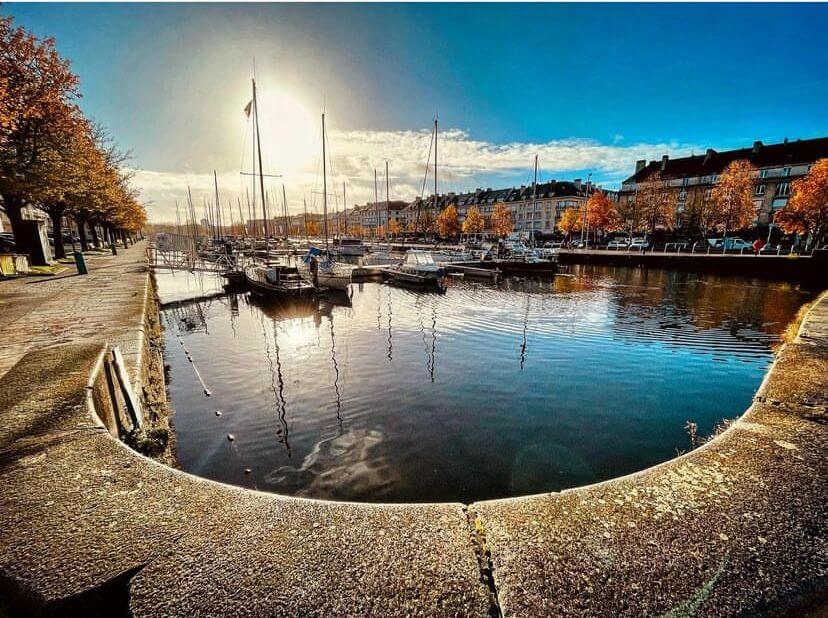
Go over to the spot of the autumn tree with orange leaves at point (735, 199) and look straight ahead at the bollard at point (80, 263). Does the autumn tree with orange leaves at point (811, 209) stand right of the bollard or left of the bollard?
left

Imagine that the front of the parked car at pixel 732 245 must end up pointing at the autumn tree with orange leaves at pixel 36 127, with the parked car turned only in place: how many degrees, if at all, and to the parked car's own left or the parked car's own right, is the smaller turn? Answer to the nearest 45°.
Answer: approximately 45° to the parked car's own left

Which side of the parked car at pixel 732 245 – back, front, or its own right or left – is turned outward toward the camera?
left
